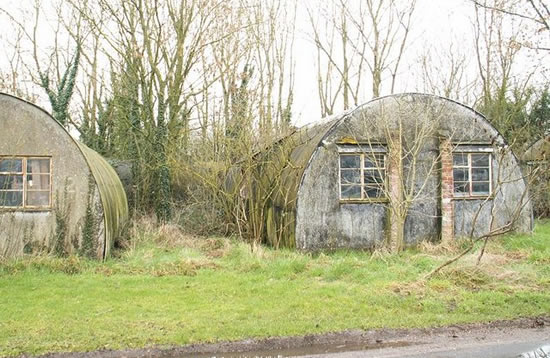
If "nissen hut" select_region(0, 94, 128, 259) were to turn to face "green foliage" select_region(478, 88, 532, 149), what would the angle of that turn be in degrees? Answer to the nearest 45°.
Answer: approximately 90° to its left

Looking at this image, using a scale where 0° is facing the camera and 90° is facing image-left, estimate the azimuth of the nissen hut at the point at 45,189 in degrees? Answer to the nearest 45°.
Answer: approximately 0°

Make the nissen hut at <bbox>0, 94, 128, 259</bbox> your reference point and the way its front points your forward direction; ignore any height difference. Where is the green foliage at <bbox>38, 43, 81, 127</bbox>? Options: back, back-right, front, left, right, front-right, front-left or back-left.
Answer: back
